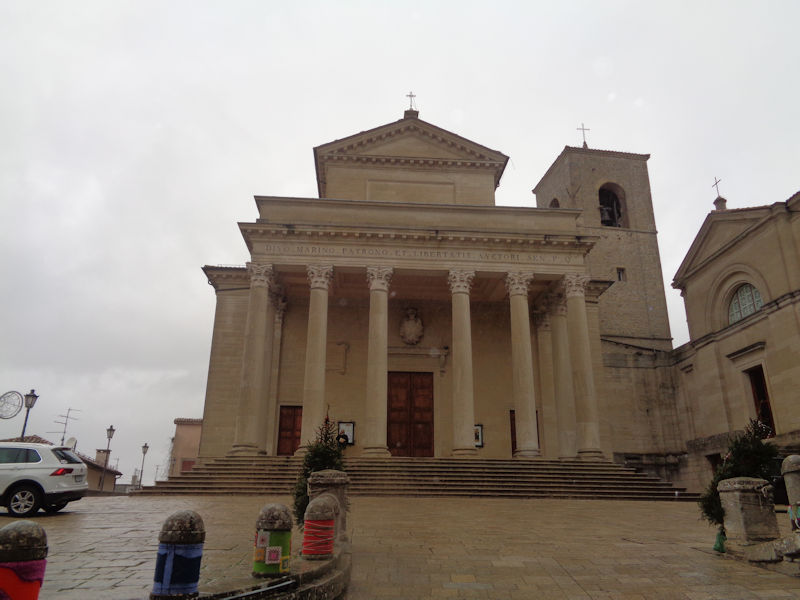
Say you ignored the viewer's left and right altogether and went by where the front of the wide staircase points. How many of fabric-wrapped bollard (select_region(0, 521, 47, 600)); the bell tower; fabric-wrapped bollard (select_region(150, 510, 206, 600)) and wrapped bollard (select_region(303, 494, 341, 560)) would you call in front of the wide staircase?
3

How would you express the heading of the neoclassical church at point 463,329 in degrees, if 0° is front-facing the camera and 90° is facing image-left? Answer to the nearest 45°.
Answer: approximately 0°

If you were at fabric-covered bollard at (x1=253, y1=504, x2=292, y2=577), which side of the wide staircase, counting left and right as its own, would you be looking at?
front

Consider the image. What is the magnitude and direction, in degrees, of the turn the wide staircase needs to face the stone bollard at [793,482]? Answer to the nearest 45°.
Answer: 0° — it already faces it

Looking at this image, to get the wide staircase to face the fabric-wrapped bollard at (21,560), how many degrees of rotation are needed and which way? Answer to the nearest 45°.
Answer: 0° — it already faces it

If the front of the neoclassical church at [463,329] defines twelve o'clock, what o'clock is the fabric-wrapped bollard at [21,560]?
The fabric-wrapped bollard is roughly at 12 o'clock from the neoclassical church.

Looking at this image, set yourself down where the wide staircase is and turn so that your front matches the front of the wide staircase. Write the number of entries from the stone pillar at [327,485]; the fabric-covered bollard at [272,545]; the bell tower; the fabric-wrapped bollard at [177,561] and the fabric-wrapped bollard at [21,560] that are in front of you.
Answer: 4

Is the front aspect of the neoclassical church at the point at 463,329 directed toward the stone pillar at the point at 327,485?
yes

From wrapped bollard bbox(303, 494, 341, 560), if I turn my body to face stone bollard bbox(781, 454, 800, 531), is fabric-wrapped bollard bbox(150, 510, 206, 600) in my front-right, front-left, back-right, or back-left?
back-right

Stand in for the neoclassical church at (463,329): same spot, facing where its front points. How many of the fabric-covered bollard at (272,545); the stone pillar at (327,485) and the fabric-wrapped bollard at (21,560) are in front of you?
3

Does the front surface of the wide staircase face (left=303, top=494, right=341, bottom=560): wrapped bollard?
yes

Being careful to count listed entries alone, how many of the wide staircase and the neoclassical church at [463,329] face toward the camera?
2

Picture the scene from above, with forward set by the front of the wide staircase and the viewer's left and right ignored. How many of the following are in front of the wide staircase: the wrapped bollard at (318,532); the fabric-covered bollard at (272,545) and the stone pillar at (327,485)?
3

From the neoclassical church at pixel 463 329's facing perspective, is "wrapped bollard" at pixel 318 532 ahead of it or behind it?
ahead

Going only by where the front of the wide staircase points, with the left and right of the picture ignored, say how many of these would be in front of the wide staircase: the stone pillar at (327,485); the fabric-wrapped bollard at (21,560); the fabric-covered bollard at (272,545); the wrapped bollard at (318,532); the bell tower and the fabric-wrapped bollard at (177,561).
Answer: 5
